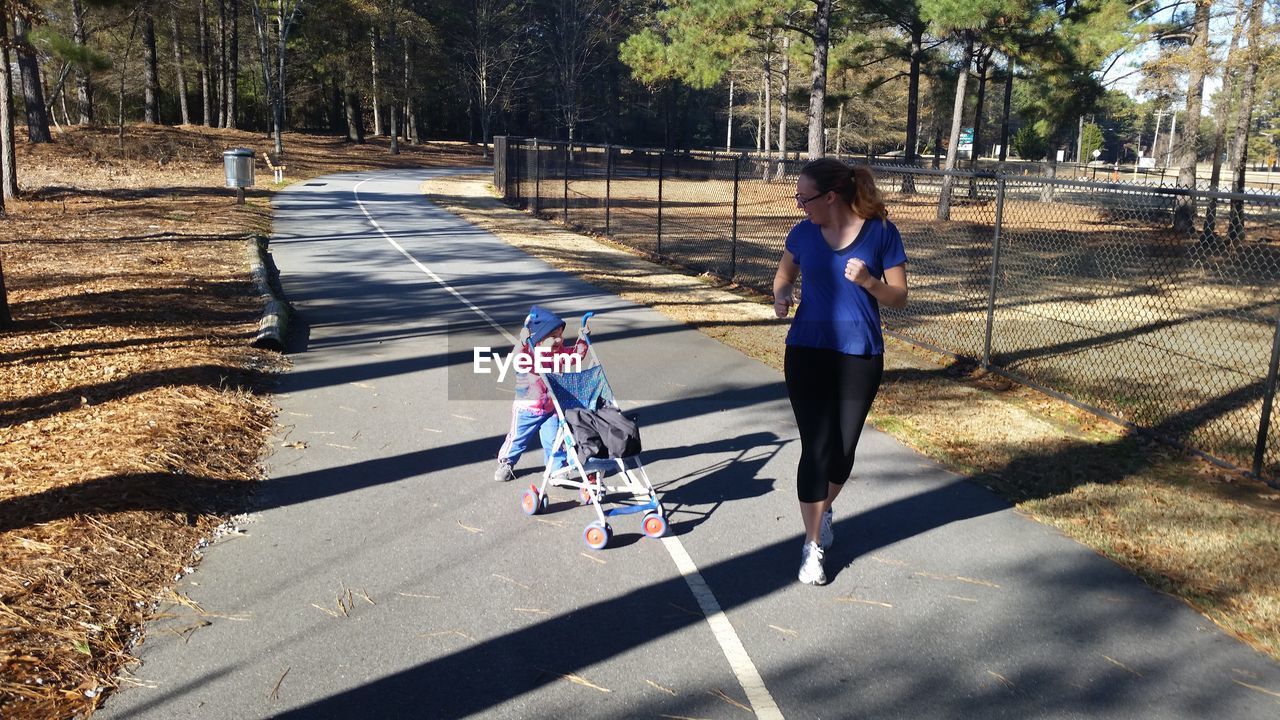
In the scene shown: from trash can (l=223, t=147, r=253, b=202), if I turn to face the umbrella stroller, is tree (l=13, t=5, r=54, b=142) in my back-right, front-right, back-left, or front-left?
back-right

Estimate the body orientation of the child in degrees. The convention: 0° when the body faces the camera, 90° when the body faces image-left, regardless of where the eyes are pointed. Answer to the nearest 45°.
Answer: approximately 315°

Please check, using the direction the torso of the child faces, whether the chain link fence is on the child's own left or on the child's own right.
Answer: on the child's own left

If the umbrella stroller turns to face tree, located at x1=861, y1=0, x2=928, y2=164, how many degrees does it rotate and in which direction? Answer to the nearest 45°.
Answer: approximately 135° to its left

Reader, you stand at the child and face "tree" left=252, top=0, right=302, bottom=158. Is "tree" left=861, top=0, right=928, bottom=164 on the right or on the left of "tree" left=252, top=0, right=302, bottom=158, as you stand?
right
